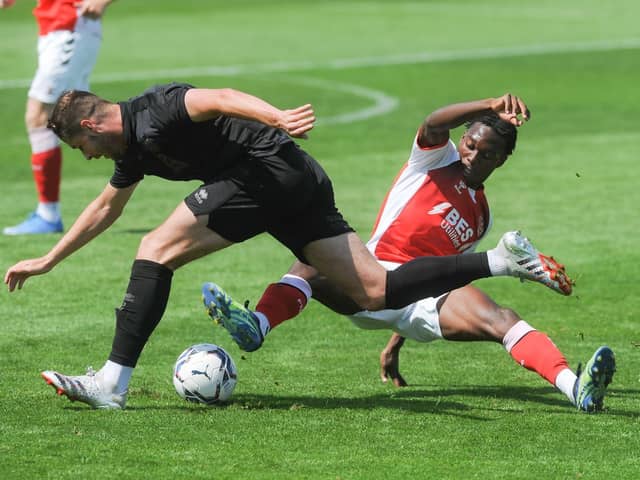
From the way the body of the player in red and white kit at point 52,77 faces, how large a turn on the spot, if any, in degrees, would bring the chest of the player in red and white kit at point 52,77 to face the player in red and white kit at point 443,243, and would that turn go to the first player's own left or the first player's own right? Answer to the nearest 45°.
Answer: approximately 135° to the first player's own left

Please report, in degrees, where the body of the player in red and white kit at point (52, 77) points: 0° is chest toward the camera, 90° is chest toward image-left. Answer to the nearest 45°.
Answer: approximately 90°

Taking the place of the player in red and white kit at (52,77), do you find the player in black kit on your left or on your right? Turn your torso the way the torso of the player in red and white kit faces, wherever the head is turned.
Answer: on your left

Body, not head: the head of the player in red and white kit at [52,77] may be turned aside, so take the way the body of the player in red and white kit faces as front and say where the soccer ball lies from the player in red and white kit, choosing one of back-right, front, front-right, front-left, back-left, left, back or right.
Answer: left

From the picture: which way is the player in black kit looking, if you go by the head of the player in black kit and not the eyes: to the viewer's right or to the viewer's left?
to the viewer's left
